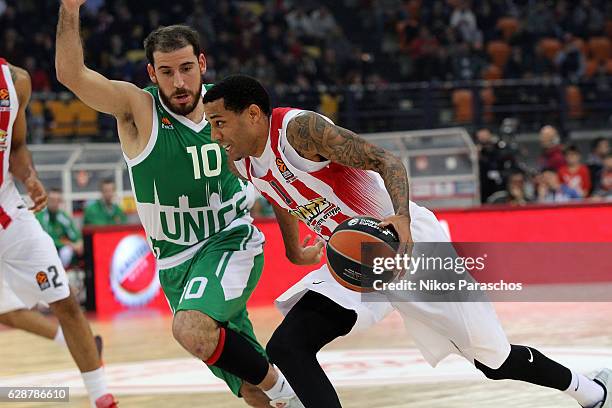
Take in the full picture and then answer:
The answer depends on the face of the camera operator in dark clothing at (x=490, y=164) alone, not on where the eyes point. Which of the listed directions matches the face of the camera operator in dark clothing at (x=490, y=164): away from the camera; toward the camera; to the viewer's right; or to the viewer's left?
toward the camera

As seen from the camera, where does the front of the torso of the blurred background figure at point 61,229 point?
toward the camera

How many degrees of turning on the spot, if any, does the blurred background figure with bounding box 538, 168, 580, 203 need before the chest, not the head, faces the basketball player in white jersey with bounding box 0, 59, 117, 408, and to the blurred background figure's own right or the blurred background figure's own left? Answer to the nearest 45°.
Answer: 0° — they already face them

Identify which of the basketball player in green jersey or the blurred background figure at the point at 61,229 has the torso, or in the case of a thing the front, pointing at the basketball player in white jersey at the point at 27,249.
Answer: the blurred background figure

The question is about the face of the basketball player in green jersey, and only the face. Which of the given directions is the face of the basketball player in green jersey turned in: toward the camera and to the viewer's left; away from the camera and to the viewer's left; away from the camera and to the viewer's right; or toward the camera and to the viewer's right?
toward the camera and to the viewer's right

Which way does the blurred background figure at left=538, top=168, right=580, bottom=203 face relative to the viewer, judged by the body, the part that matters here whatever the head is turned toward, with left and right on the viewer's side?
facing the viewer

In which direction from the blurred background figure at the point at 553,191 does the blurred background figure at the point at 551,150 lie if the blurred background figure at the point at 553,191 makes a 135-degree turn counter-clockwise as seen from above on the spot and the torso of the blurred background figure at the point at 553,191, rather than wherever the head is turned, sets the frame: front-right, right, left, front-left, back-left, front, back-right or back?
front-left

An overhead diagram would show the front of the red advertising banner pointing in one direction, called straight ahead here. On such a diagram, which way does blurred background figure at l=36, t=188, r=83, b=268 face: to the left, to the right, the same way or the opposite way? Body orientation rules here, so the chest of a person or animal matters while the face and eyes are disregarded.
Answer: the same way

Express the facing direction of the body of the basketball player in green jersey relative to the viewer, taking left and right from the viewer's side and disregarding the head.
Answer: facing the viewer and to the right of the viewer

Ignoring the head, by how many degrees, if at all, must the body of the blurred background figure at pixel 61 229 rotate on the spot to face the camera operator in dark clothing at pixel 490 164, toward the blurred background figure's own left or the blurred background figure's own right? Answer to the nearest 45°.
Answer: approximately 90° to the blurred background figure's own left

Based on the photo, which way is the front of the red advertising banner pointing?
toward the camera

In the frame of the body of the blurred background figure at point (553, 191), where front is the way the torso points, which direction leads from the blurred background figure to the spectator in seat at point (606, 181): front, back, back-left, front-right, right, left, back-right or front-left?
back-left
